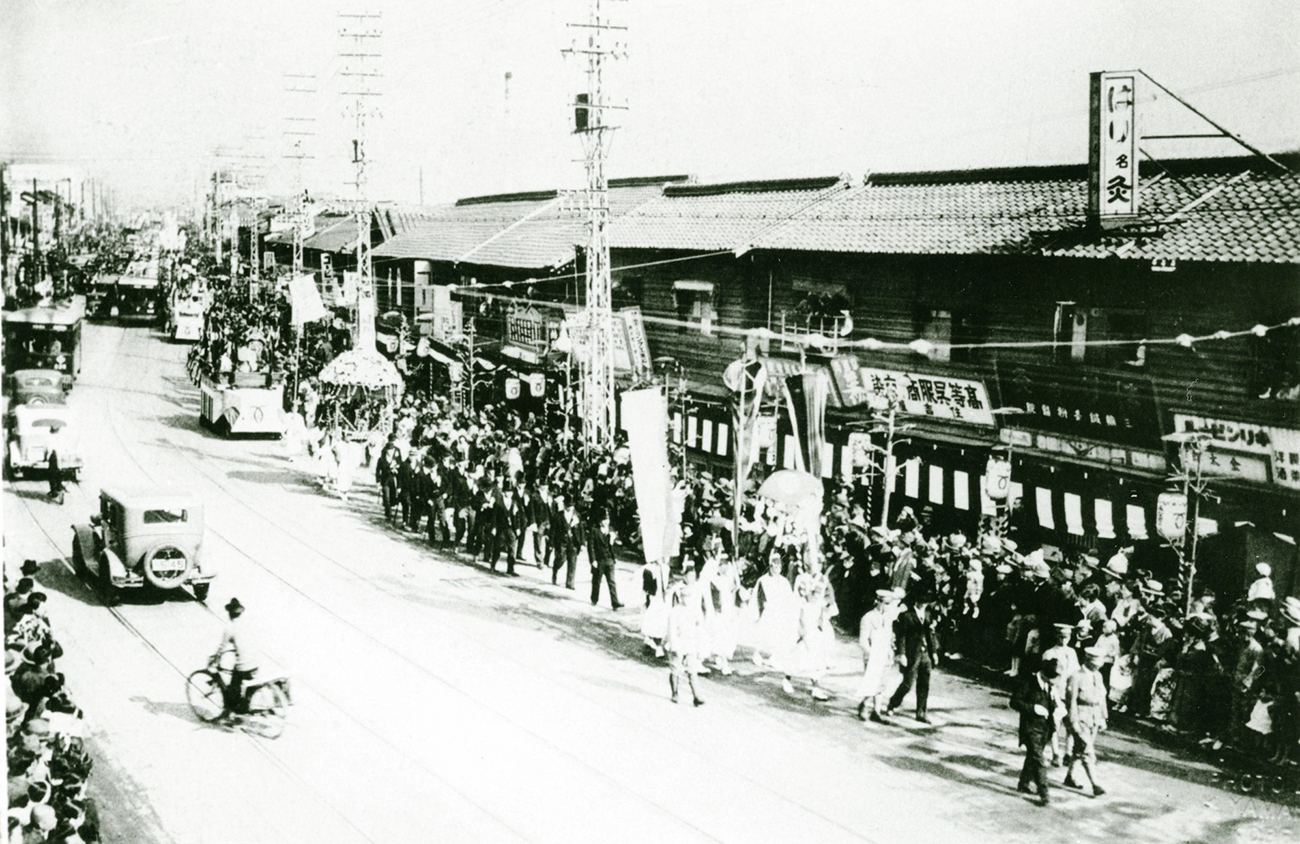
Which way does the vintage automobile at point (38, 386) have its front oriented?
away from the camera

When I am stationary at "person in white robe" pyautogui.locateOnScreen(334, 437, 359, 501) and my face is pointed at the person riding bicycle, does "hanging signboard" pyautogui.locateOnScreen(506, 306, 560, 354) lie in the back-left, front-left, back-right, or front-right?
back-left

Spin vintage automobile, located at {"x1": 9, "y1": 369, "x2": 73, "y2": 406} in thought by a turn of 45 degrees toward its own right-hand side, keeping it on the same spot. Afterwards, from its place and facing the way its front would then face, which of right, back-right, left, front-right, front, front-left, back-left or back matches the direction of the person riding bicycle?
back-right

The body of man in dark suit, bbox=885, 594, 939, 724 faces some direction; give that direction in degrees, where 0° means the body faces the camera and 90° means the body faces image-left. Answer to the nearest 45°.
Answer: approximately 315°

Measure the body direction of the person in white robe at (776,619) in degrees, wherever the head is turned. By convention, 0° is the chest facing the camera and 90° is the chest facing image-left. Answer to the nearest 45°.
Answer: approximately 315°

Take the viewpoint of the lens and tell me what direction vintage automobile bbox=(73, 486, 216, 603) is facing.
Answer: facing away from the viewer and to the left of the viewer

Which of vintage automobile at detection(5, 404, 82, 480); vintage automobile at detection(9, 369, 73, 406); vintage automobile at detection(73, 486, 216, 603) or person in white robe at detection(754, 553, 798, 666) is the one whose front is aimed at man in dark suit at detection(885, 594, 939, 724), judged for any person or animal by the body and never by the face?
the person in white robe

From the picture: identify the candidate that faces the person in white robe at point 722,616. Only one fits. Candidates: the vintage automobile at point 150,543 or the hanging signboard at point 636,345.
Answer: the hanging signboard
